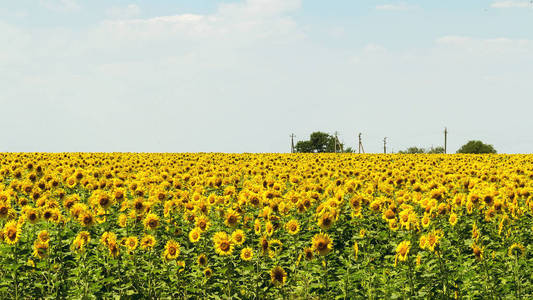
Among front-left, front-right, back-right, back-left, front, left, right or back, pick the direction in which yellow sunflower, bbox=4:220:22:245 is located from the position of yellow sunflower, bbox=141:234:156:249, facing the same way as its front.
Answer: right

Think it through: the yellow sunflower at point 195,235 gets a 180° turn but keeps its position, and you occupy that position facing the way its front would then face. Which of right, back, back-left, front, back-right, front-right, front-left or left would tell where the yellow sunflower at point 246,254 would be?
back-right

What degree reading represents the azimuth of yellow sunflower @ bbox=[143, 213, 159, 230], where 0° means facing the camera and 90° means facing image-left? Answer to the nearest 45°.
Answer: approximately 0°

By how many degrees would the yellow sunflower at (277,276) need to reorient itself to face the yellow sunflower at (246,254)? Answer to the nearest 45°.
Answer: approximately 135° to its right

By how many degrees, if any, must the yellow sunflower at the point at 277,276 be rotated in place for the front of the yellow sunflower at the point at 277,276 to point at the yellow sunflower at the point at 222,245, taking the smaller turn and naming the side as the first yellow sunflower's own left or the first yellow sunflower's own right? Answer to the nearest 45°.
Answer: approximately 135° to the first yellow sunflower's own right

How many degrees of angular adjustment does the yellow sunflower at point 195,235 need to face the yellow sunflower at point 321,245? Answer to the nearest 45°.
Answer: approximately 45° to its left

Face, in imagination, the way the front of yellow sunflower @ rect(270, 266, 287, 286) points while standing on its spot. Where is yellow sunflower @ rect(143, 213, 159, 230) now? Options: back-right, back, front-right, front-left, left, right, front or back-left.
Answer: back-right
